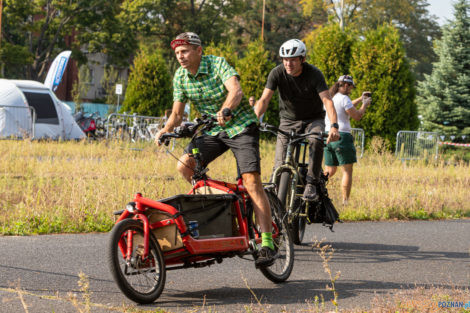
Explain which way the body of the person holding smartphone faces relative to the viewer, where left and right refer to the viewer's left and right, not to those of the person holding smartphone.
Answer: facing to the right of the viewer

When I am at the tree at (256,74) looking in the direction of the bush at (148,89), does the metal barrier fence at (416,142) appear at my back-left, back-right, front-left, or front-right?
back-left

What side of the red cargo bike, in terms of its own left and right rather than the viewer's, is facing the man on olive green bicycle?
back

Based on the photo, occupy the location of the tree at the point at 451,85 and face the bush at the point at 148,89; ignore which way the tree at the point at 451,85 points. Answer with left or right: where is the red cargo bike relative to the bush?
left

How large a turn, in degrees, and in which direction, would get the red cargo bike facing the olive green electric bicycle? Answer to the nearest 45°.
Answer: approximately 180°

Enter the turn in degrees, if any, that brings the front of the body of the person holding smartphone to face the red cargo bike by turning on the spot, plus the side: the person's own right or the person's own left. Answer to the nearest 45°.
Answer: approximately 90° to the person's own right

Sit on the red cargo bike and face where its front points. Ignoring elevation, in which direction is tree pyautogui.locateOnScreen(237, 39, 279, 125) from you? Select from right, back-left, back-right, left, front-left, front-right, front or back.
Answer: back-right

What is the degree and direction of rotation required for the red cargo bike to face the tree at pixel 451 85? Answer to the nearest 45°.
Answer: approximately 180°

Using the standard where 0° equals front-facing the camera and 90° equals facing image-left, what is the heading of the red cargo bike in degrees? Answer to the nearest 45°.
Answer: approximately 45°

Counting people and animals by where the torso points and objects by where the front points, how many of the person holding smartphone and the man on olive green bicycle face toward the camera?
1
